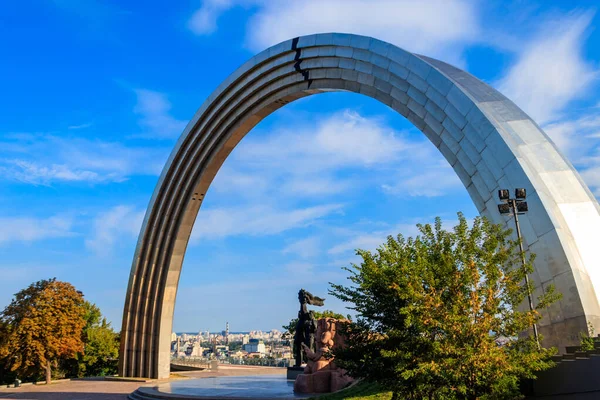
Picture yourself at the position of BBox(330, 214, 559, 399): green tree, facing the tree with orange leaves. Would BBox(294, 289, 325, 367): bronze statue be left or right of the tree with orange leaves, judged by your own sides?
right
